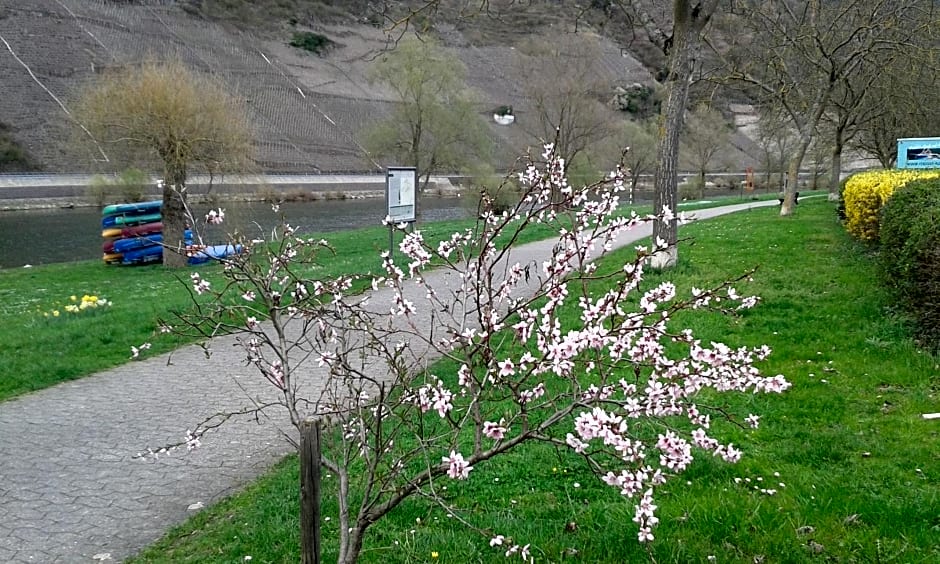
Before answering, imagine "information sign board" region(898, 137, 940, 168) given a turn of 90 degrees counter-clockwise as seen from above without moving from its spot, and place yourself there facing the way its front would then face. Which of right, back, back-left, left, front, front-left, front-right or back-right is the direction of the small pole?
right

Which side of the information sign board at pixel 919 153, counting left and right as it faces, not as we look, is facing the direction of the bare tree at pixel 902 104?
back

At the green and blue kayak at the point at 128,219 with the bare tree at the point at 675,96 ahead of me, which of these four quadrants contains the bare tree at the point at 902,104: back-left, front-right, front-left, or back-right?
front-left

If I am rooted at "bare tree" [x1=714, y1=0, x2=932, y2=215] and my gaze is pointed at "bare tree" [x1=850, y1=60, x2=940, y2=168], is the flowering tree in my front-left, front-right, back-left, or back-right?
back-right

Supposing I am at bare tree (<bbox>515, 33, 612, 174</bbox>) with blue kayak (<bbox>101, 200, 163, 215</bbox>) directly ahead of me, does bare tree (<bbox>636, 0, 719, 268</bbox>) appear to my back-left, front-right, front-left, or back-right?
front-left

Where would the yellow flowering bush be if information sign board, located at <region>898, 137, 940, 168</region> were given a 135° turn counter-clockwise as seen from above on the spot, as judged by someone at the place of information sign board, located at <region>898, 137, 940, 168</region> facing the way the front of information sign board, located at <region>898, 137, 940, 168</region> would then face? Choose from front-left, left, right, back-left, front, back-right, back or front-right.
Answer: back-right

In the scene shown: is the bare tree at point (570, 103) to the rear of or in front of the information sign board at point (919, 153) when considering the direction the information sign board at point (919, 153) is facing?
to the rear

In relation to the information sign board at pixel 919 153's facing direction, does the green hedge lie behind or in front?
in front

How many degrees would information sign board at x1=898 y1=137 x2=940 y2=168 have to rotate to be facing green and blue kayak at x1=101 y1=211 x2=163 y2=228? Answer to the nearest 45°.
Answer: approximately 90° to its right

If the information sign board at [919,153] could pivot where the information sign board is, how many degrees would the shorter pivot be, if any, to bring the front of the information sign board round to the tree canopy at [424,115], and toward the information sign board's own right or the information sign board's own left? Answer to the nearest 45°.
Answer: approximately 135° to the information sign board's own right

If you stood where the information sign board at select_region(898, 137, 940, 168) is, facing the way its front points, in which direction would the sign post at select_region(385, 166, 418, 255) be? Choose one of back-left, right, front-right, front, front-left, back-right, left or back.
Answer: front-right

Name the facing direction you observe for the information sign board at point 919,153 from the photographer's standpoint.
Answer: facing the viewer
